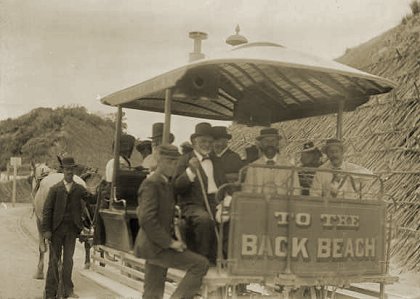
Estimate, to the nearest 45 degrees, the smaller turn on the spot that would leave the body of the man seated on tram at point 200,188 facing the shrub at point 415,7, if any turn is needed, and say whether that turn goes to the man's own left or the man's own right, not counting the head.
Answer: approximately 90° to the man's own left

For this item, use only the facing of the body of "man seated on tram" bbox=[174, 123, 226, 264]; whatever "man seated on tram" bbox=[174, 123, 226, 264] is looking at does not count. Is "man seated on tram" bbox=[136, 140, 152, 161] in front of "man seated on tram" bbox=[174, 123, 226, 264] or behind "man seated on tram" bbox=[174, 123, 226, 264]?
behind

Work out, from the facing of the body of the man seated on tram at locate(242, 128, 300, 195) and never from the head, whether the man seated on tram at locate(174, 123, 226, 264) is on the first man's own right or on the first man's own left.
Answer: on the first man's own right

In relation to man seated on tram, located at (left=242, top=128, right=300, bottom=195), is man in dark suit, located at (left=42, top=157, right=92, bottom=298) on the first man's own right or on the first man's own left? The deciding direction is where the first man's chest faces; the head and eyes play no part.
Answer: on the first man's own right

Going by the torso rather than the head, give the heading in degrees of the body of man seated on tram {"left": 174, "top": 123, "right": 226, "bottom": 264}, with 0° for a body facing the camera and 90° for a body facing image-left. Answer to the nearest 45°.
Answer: approximately 315°

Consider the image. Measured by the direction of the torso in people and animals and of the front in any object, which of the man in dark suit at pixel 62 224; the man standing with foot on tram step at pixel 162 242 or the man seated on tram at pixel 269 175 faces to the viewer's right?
the man standing with foot on tram step at pixel 162 242

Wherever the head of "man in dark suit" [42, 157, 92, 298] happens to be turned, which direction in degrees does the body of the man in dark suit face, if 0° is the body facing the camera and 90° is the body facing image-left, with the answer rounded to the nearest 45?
approximately 0°

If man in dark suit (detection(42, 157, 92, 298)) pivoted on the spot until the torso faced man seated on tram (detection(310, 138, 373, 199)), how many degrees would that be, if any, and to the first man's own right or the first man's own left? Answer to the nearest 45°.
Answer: approximately 45° to the first man's own left

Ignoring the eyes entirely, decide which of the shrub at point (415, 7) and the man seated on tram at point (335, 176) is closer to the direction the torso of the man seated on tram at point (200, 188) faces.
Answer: the man seated on tram

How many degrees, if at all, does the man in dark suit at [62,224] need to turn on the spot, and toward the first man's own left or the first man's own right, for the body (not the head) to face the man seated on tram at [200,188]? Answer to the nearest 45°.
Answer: approximately 45° to the first man's own left

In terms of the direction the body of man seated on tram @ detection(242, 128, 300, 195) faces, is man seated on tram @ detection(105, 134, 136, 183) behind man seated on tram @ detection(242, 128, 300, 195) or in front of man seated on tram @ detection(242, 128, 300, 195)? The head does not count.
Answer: behind
